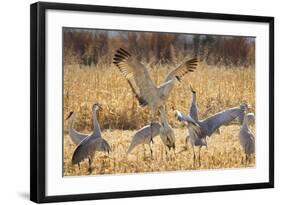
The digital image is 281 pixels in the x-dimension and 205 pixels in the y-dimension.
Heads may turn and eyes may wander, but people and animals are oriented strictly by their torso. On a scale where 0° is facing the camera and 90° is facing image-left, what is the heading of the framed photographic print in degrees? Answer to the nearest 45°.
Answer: approximately 315°
